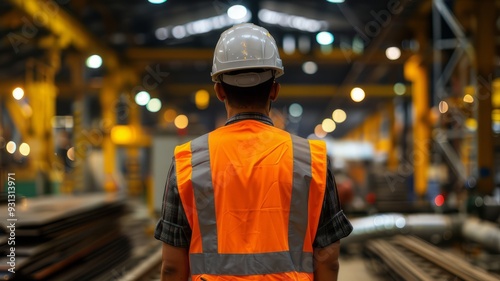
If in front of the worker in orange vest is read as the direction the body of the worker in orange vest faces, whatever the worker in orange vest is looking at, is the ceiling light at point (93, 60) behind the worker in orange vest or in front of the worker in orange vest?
in front

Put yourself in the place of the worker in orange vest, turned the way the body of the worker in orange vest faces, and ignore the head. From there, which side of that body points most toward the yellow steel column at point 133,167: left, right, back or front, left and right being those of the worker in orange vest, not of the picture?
front

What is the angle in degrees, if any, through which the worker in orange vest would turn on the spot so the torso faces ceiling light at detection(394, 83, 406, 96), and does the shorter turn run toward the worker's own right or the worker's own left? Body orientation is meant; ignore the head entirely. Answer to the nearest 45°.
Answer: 0° — they already face it

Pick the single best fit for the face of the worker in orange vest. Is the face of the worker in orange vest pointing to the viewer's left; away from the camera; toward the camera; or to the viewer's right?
away from the camera

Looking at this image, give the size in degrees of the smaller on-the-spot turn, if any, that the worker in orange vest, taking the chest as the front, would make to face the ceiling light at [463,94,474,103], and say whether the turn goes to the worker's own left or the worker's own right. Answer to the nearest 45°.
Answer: approximately 45° to the worker's own right

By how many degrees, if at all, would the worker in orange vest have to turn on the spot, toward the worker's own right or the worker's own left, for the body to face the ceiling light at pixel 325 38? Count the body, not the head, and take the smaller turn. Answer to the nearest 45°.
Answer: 0° — they already face it

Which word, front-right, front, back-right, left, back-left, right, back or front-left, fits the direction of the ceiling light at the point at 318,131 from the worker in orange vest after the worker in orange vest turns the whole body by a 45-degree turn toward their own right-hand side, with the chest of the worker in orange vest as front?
front-left

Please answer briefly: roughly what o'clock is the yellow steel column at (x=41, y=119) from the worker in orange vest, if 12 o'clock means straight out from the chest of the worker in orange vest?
The yellow steel column is roughly at 11 o'clock from the worker in orange vest.

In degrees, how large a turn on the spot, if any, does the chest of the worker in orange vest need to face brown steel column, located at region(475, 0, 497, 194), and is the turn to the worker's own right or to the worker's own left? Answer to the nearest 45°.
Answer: approximately 45° to the worker's own right

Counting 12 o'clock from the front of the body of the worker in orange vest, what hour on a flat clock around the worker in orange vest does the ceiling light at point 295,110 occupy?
The ceiling light is roughly at 12 o'clock from the worker in orange vest.

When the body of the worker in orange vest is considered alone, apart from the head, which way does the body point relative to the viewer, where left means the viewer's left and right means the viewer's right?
facing away from the viewer

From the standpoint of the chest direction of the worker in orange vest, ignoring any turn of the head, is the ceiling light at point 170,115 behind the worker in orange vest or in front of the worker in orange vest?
in front

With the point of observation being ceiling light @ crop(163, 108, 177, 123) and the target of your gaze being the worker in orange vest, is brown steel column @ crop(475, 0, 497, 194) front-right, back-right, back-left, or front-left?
front-left
